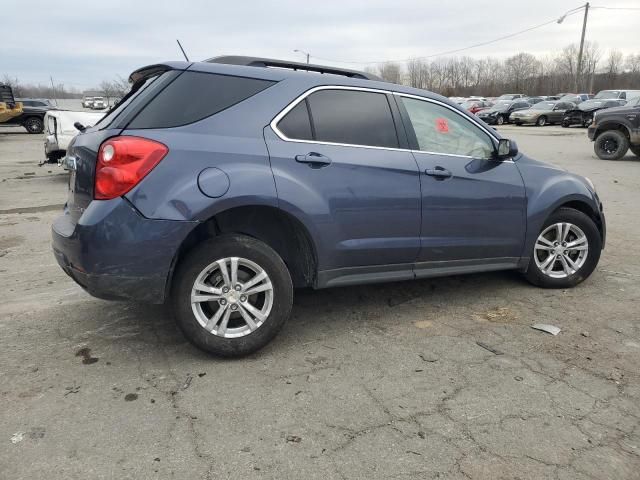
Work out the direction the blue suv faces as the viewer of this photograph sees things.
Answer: facing away from the viewer and to the right of the viewer

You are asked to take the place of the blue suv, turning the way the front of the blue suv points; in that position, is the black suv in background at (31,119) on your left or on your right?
on your left

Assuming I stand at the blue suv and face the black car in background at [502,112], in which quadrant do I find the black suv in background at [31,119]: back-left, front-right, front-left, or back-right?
front-left

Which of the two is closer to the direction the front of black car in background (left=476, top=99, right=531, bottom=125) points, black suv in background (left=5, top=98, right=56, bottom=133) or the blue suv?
the black suv in background

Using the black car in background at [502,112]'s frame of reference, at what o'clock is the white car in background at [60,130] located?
The white car in background is roughly at 11 o'clock from the black car in background.

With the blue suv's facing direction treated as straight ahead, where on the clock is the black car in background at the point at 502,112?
The black car in background is roughly at 11 o'clock from the blue suv.

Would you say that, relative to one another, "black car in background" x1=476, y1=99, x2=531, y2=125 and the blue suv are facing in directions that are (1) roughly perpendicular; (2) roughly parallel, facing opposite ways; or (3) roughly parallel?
roughly parallel, facing opposite ways

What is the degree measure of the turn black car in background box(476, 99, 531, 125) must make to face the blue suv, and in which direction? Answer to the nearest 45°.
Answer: approximately 45° to its left

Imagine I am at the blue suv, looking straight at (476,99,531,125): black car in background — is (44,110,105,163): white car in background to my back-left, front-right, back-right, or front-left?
front-left

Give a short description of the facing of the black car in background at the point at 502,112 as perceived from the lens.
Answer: facing the viewer and to the left of the viewer

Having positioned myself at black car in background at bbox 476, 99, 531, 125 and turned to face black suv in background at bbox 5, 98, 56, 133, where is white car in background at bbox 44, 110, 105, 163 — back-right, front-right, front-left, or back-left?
front-left

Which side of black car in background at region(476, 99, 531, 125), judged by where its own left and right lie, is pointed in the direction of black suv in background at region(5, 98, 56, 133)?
front
